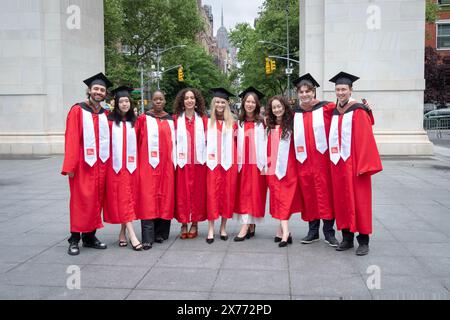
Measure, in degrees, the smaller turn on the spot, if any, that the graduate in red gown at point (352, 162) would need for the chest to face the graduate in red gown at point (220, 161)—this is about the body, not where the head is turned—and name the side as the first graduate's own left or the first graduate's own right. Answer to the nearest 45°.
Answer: approximately 45° to the first graduate's own right

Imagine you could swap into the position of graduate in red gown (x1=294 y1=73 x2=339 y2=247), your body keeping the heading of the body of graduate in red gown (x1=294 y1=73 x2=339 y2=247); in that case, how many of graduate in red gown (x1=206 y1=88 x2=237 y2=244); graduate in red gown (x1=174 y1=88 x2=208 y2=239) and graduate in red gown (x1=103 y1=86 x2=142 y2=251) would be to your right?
3

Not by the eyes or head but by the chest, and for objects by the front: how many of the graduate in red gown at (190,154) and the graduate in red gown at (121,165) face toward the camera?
2

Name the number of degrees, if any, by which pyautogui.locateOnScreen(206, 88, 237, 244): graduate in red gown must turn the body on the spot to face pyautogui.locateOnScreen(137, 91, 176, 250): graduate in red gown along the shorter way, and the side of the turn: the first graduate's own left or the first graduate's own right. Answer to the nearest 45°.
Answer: approximately 90° to the first graduate's own right

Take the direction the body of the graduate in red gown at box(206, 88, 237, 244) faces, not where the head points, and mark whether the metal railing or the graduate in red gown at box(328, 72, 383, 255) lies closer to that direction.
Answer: the graduate in red gown

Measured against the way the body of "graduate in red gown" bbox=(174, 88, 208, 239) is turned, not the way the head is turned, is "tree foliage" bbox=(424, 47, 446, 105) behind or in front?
behind

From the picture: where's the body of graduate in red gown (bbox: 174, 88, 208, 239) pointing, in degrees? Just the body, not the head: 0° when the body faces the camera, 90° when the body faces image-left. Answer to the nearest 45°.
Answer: approximately 0°

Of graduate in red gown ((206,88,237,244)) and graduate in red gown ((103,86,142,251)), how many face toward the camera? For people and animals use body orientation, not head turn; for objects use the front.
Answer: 2

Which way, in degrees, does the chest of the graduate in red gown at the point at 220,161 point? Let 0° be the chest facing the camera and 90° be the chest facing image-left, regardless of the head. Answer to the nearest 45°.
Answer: approximately 0°

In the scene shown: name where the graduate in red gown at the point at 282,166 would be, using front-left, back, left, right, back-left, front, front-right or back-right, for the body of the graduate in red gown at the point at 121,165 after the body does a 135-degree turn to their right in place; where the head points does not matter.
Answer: back-right
